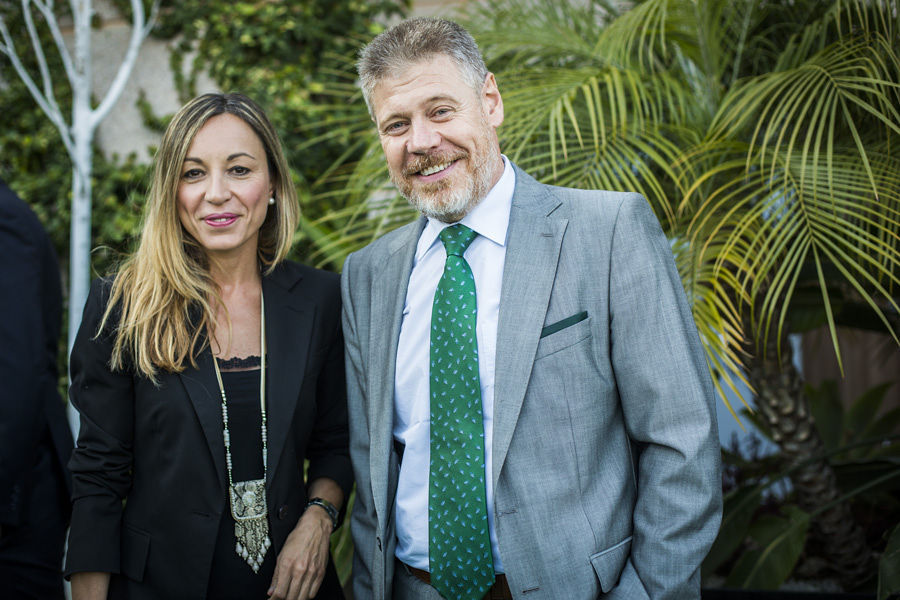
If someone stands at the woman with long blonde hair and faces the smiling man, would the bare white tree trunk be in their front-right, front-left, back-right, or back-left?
back-left

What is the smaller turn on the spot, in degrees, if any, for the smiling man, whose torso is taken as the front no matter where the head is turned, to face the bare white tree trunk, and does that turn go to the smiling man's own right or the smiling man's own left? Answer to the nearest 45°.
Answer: approximately 90° to the smiling man's own right

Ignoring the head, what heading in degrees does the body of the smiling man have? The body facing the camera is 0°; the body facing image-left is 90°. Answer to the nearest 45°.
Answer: approximately 45°

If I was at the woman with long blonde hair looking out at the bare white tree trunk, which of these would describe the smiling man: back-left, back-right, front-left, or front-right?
back-right

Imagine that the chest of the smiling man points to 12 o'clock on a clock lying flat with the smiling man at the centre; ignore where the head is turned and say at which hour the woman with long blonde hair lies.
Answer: The woman with long blonde hair is roughly at 2 o'clock from the smiling man.
